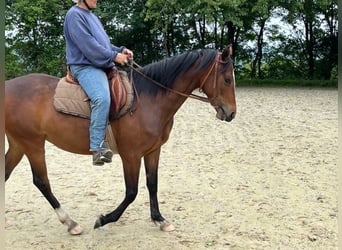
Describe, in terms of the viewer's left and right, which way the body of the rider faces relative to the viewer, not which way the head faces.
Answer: facing to the right of the viewer

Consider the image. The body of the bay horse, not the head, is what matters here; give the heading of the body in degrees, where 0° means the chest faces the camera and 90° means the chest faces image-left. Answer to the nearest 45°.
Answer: approximately 270°
